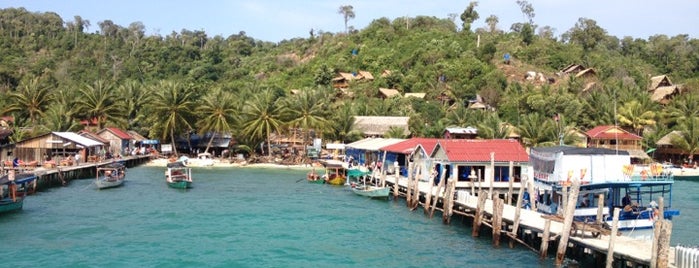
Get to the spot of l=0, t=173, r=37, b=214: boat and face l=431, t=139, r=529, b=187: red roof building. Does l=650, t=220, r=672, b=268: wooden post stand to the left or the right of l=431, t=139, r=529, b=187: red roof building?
right

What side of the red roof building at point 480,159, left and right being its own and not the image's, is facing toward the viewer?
front

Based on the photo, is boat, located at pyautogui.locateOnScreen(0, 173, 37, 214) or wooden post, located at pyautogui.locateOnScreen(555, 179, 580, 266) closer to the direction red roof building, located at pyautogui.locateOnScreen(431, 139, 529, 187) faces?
the wooden post

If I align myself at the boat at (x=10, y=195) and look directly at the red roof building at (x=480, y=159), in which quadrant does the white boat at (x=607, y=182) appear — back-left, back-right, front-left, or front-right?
front-right

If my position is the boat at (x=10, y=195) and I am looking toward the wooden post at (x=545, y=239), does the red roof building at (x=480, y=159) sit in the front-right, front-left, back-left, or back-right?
front-left

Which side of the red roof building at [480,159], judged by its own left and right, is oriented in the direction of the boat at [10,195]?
right

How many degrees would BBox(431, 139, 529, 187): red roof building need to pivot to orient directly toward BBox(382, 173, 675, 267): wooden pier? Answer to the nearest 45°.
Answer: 0° — it already faces it
